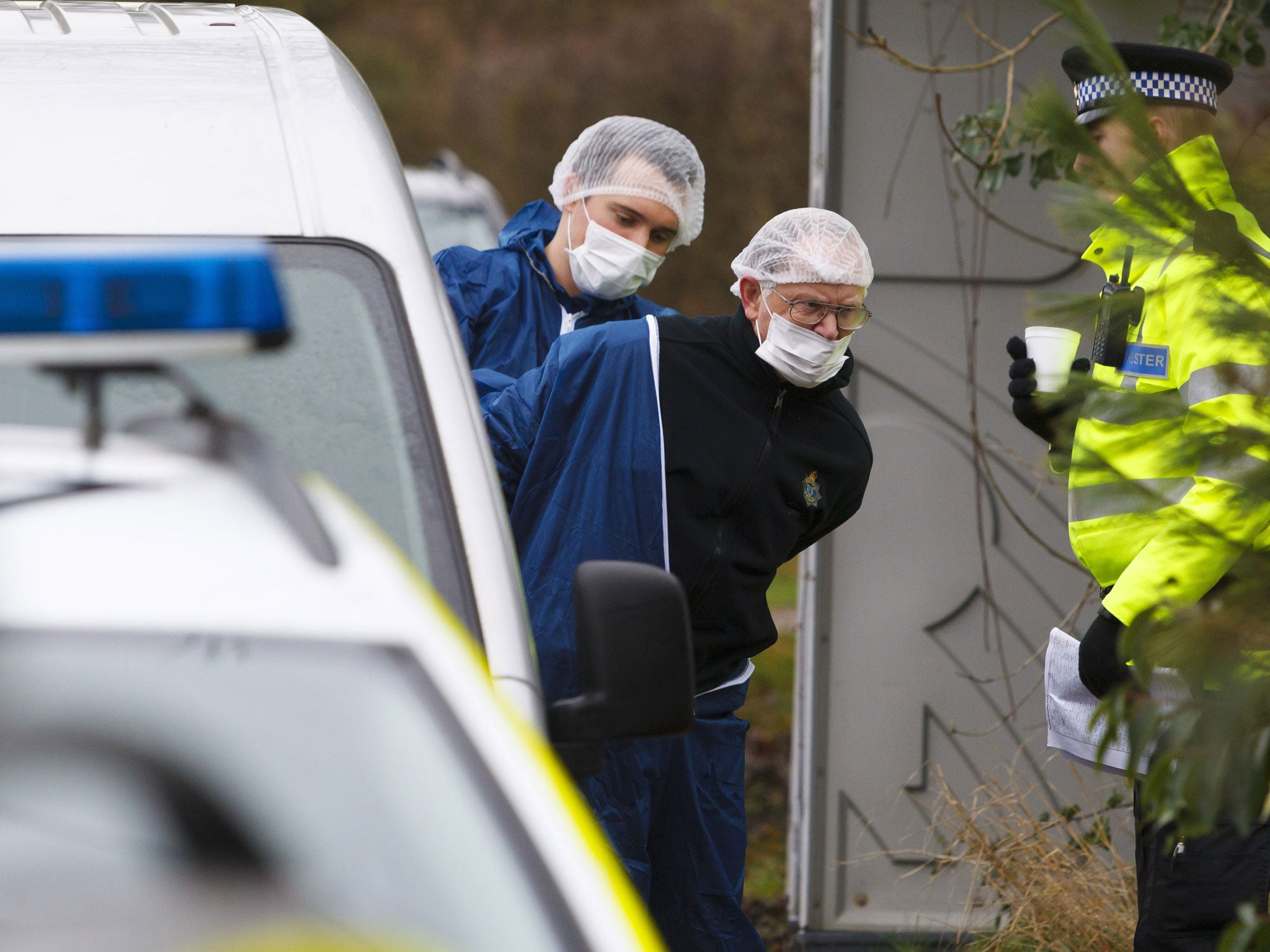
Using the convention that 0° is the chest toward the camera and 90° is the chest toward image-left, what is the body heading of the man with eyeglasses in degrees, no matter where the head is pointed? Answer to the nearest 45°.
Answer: approximately 315°

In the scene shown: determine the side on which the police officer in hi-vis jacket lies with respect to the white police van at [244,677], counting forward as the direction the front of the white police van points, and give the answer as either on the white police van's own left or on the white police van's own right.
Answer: on the white police van's own left

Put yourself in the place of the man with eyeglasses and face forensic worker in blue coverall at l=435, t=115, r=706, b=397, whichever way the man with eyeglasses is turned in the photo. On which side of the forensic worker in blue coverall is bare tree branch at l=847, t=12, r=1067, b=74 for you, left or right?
right

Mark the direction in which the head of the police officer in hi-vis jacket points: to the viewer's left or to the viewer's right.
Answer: to the viewer's left

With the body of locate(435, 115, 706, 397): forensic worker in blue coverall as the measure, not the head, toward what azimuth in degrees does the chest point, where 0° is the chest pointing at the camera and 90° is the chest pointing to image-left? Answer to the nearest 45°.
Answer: approximately 315°

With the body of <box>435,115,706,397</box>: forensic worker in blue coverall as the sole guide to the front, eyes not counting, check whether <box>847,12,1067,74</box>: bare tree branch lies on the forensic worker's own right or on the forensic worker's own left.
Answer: on the forensic worker's own left

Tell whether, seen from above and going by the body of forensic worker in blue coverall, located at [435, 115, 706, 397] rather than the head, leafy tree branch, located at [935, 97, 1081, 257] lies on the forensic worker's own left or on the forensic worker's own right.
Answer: on the forensic worker's own left
